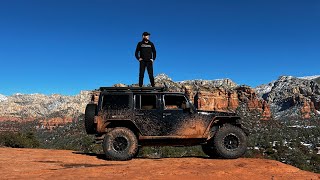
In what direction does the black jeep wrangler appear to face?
to the viewer's right

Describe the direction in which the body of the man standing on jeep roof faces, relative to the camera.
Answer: toward the camera
